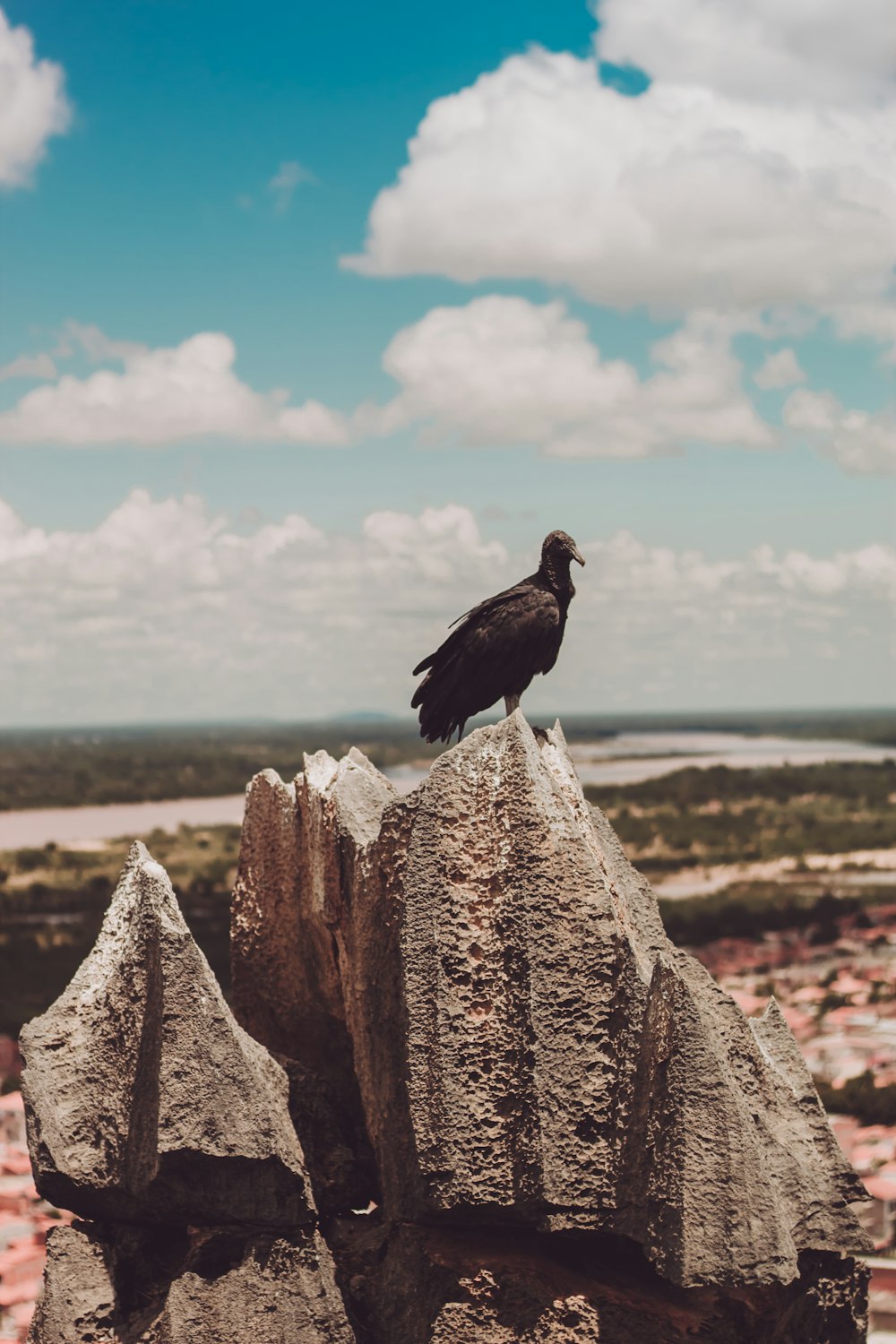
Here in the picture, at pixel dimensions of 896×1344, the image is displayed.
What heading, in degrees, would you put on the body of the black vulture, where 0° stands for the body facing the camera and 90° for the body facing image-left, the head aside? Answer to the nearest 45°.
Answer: approximately 270°
